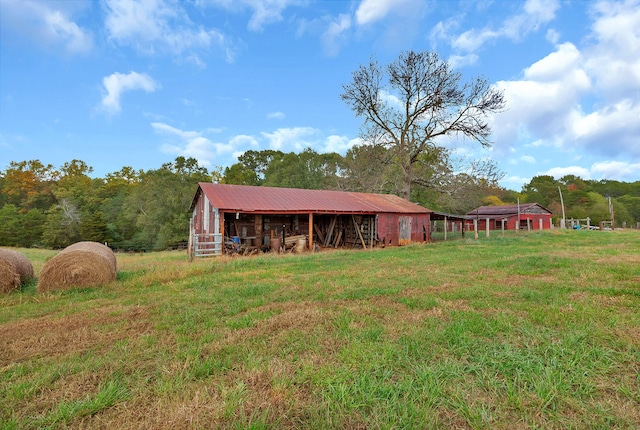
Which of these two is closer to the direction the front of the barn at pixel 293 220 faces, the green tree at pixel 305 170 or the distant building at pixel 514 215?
the distant building

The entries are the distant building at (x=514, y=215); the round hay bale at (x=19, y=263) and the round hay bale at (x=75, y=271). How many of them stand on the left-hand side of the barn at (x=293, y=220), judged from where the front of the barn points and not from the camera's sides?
1

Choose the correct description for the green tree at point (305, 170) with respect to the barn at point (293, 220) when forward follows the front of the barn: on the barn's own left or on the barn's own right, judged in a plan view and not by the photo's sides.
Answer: on the barn's own left

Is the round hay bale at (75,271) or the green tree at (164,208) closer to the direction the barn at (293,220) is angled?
the round hay bale

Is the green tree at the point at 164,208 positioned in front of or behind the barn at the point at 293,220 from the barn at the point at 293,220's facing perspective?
behind

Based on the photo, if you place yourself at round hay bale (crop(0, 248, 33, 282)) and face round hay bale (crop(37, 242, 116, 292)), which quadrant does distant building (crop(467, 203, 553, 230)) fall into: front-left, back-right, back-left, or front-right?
front-left

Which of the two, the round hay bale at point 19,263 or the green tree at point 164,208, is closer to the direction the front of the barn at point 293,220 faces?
the round hay bale

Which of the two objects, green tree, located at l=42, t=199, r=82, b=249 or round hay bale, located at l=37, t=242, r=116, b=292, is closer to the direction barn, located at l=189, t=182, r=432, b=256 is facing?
the round hay bale

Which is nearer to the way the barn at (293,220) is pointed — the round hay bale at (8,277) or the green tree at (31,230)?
the round hay bale

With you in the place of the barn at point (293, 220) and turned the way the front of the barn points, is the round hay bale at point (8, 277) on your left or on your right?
on your right

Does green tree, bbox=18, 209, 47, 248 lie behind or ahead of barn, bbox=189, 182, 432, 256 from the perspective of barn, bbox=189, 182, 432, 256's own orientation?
behind
